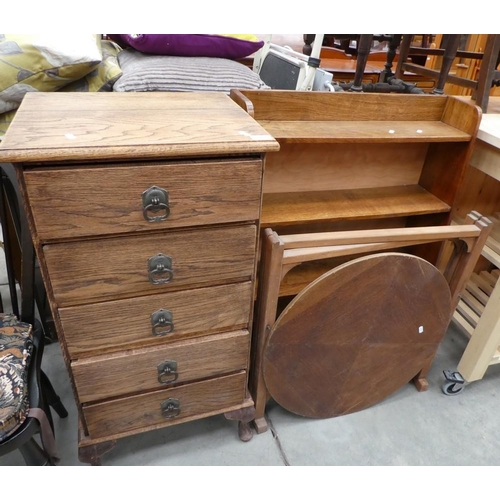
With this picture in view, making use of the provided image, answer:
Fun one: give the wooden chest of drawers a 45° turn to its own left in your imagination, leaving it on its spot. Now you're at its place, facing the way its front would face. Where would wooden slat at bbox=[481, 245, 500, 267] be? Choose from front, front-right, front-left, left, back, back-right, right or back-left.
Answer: front-left

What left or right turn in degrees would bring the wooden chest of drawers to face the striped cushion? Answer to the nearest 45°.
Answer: approximately 180°

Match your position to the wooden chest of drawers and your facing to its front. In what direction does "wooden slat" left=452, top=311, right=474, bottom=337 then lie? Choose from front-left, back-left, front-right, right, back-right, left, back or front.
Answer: left

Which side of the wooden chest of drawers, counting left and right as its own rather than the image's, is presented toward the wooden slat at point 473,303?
left

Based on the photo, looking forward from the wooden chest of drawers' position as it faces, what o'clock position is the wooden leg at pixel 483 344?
The wooden leg is roughly at 9 o'clock from the wooden chest of drawers.

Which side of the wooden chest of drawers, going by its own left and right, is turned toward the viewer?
front

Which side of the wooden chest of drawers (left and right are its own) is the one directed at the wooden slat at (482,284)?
left

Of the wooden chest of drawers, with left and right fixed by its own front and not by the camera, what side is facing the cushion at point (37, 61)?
back

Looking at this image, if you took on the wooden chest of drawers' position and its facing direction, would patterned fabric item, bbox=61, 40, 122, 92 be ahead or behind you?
behind

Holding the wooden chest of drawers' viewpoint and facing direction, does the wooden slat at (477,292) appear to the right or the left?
on its left

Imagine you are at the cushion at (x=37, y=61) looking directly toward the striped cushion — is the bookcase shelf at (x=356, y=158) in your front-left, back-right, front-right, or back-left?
front-right
